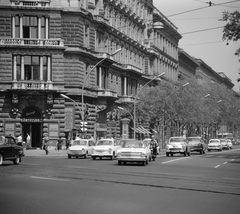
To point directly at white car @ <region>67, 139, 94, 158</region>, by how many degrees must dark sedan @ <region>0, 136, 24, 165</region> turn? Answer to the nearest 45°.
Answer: approximately 180°

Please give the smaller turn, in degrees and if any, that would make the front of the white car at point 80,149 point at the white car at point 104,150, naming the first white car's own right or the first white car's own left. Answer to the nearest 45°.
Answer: approximately 90° to the first white car's own left

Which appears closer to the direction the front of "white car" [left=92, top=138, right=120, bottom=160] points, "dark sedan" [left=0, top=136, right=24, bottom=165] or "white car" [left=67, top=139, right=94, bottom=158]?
the dark sedan

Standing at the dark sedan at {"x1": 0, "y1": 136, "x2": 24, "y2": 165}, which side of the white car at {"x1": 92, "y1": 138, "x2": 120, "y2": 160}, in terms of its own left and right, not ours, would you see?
front

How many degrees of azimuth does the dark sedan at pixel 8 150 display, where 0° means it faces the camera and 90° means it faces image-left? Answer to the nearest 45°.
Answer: approximately 45°

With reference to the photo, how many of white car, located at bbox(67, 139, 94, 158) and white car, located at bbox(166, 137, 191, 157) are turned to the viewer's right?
0

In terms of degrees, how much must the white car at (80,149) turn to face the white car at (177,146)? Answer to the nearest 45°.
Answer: approximately 135° to its left
